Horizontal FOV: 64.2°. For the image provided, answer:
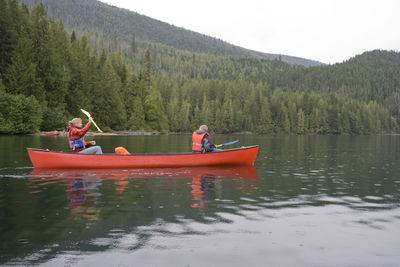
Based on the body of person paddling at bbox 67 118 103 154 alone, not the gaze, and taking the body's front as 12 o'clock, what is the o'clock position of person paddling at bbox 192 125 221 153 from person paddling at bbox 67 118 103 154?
person paddling at bbox 192 125 221 153 is roughly at 12 o'clock from person paddling at bbox 67 118 103 154.

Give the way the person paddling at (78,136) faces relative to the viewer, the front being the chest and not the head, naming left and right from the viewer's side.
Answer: facing to the right of the viewer
